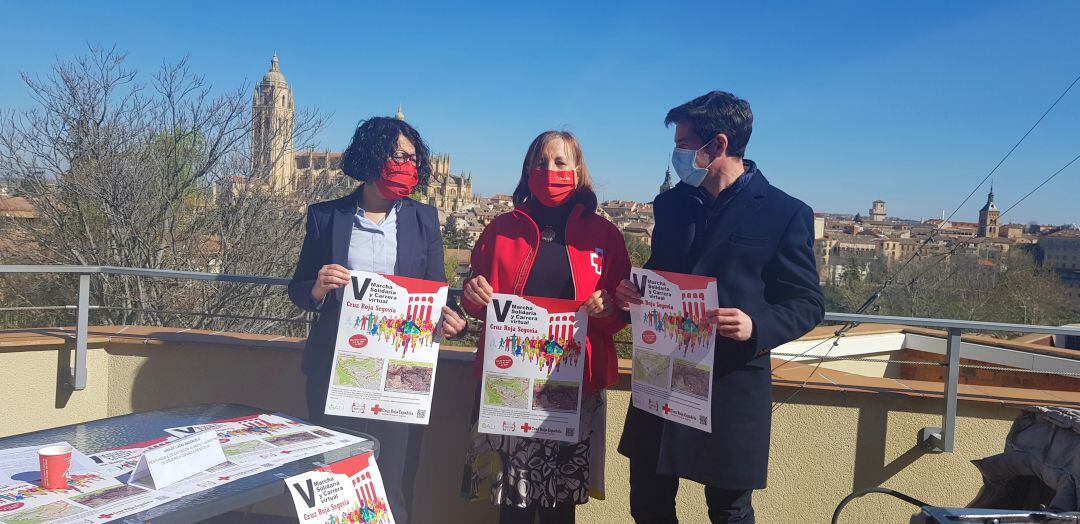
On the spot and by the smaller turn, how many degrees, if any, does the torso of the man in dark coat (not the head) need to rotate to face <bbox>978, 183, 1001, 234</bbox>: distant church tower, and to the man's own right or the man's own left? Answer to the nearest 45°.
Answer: approximately 135° to the man's own right

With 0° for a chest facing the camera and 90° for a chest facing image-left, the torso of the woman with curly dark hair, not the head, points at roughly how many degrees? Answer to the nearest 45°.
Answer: approximately 0°

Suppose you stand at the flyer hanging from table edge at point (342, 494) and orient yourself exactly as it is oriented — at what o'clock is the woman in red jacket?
The woman in red jacket is roughly at 8 o'clock from the flyer hanging from table edge.

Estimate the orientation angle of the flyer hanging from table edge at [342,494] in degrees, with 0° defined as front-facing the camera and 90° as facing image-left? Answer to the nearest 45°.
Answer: approximately 0°

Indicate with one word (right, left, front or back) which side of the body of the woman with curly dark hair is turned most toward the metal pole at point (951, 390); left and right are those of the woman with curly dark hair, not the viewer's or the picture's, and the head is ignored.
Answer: left
